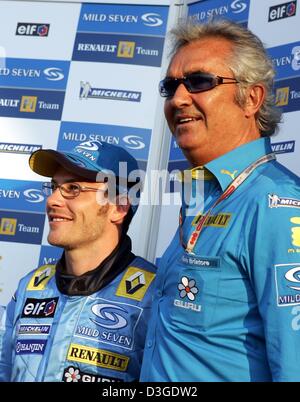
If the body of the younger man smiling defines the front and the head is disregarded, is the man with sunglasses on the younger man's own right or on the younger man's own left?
on the younger man's own left

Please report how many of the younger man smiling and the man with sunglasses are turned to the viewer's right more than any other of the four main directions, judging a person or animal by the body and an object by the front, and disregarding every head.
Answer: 0

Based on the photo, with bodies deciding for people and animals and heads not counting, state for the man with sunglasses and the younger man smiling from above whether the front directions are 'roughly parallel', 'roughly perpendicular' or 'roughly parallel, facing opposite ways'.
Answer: roughly parallel

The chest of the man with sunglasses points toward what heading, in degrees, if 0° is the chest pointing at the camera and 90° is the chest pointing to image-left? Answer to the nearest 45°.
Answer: approximately 45°

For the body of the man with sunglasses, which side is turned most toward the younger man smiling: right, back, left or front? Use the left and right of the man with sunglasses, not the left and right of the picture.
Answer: right

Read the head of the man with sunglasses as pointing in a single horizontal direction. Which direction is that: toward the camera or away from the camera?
toward the camera
